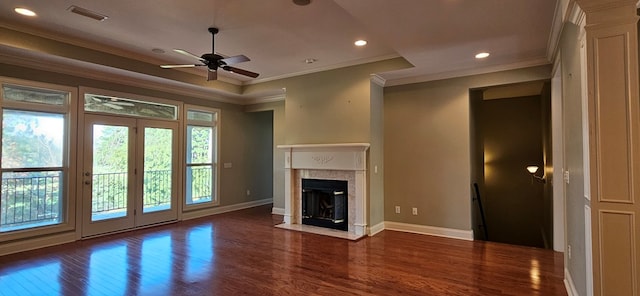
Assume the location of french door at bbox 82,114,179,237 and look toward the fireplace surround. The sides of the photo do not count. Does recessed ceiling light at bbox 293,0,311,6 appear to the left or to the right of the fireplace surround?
right

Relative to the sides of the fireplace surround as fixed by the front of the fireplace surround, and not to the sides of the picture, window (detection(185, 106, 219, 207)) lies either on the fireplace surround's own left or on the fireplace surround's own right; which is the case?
on the fireplace surround's own right

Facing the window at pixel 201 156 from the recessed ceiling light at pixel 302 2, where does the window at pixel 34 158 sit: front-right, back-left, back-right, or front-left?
front-left

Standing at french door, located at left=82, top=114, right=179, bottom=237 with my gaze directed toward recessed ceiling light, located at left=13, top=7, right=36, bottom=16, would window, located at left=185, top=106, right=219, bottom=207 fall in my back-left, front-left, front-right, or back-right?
back-left

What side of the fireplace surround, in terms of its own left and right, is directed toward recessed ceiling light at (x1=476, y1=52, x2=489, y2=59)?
left

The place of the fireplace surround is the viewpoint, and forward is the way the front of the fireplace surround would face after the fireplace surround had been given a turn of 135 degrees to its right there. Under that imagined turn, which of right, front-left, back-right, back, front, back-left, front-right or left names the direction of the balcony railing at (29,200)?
left

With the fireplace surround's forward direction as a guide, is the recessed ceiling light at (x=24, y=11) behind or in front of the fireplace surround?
in front

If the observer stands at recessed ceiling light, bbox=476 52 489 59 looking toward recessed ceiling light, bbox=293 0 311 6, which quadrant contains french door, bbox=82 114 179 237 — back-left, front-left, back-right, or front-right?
front-right

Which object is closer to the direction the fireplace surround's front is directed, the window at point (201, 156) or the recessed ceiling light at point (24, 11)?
the recessed ceiling light

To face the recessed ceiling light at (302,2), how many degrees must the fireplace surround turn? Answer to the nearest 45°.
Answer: approximately 45° to its left

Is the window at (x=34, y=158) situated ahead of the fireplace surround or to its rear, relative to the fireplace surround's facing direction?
ahead
